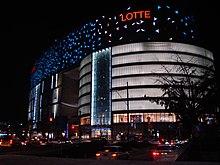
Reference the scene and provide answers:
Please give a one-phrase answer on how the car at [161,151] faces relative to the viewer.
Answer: facing away from the viewer and to the right of the viewer
